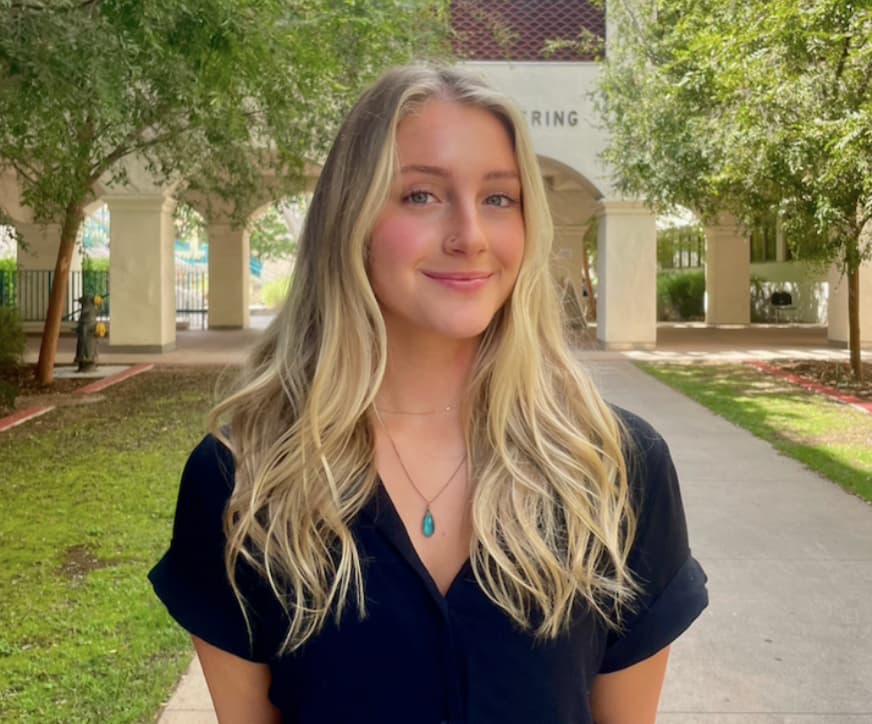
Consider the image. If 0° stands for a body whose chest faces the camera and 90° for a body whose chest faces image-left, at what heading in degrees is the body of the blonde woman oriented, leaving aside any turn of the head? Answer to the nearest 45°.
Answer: approximately 0°

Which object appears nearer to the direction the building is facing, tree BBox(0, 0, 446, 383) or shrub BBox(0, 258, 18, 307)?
the tree

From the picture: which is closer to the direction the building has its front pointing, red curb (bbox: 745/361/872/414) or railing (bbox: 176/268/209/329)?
the red curb

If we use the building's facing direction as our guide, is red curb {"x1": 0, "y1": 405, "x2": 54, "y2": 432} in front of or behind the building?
in front

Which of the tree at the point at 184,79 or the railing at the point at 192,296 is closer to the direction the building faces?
the tree

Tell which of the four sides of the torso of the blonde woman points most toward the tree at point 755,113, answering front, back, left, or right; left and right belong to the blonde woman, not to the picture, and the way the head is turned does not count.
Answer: back
